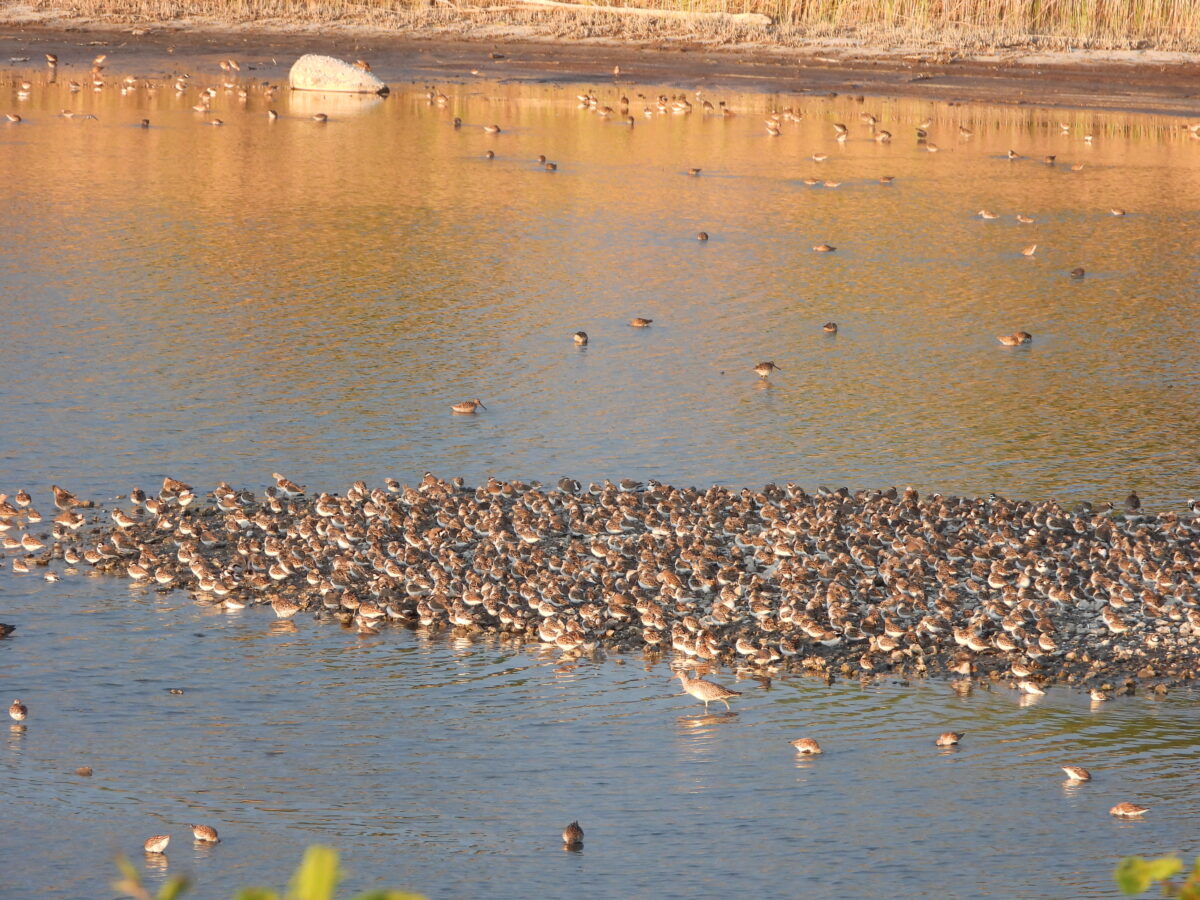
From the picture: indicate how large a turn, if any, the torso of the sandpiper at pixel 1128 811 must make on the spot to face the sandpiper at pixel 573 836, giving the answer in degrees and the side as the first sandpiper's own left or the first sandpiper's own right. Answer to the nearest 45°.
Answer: approximately 45° to the first sandpiper's own left

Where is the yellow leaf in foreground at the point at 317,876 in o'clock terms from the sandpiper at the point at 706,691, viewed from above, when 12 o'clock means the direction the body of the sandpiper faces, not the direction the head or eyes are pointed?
The yellow leaf in foreground is roughly at 9 o'clock from the sandpiper.

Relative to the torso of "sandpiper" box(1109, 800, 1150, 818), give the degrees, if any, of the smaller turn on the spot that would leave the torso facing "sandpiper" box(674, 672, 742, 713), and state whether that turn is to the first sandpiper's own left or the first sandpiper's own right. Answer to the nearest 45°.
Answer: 0° — it already faces it

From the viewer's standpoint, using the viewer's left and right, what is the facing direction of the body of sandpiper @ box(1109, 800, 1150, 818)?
facing to the left of the viewer

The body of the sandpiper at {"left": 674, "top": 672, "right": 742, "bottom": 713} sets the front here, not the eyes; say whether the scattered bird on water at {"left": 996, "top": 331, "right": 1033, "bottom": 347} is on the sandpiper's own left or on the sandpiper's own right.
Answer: on the sandpiper's own right

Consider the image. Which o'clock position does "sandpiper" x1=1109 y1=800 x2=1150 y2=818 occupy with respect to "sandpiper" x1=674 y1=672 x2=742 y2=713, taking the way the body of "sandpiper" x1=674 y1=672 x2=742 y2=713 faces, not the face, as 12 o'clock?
"sandpiper" x1=1109 y1=800 x2=1150 y2=818 is roughly at 7 o'clock from "sandpiper" x1=674 y1=672 x2=742 y2=713.

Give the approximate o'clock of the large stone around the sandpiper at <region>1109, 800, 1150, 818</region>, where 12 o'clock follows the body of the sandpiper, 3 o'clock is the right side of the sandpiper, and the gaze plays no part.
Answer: The large stone is roughly at 2 o'clock from the sandpiper.

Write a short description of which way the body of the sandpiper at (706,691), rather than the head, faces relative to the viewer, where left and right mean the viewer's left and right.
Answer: facing to the left of the viewer

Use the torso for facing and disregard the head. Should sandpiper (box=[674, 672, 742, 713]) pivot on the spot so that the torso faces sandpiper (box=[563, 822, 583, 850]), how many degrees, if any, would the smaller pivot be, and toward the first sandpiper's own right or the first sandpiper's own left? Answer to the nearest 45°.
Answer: approximately 90° to the first sandpiper's own left

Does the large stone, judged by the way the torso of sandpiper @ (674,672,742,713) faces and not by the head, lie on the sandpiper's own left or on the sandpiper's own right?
on the sandpiper's own right

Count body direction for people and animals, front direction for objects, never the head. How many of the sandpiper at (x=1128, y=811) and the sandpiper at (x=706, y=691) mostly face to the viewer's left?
2
